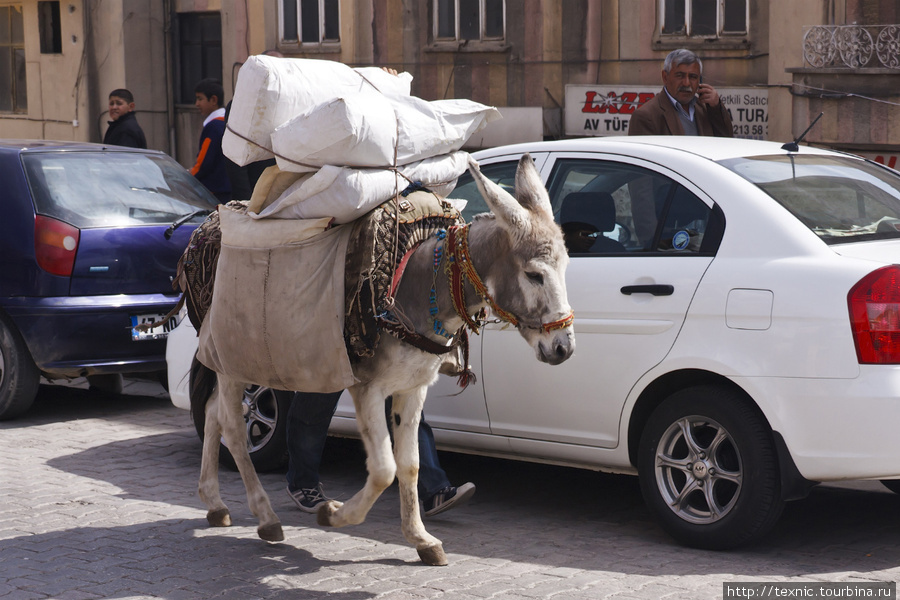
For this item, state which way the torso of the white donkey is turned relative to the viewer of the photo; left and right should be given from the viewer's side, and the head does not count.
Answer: facing the viewer and to the right of the viewer

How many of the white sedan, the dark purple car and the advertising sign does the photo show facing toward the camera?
1

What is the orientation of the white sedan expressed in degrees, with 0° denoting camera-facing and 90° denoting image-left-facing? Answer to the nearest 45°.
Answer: approximately 135°

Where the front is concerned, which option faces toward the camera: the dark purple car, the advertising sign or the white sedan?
the advertising sign

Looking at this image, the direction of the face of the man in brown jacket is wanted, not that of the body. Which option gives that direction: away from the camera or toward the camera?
toward the camera

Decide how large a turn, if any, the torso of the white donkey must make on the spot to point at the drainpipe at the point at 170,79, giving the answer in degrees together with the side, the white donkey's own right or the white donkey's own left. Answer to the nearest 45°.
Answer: approximately 135° to the white donkey's own left

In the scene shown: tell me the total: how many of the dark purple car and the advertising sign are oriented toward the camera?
1

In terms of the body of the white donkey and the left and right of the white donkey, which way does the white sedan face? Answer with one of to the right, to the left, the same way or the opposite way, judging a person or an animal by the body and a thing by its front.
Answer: the opposite way

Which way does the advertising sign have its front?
toward the camera

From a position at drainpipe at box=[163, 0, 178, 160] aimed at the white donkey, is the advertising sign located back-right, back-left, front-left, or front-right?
front-left

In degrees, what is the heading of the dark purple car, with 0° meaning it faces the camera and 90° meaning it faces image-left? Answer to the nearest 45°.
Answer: approximately 135°

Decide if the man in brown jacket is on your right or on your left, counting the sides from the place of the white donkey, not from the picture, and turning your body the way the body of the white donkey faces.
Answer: on your left

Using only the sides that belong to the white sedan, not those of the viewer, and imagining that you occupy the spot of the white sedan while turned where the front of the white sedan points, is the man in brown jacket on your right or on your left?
on your right

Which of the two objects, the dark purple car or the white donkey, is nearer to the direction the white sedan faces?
the dark purple car

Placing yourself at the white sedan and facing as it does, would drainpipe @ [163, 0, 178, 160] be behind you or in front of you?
in front

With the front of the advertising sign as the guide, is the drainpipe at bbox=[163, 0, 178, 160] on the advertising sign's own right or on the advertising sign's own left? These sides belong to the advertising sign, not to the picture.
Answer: on the advertising sign's own right

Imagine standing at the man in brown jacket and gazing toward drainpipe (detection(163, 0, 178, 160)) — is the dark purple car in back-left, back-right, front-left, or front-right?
front-left
